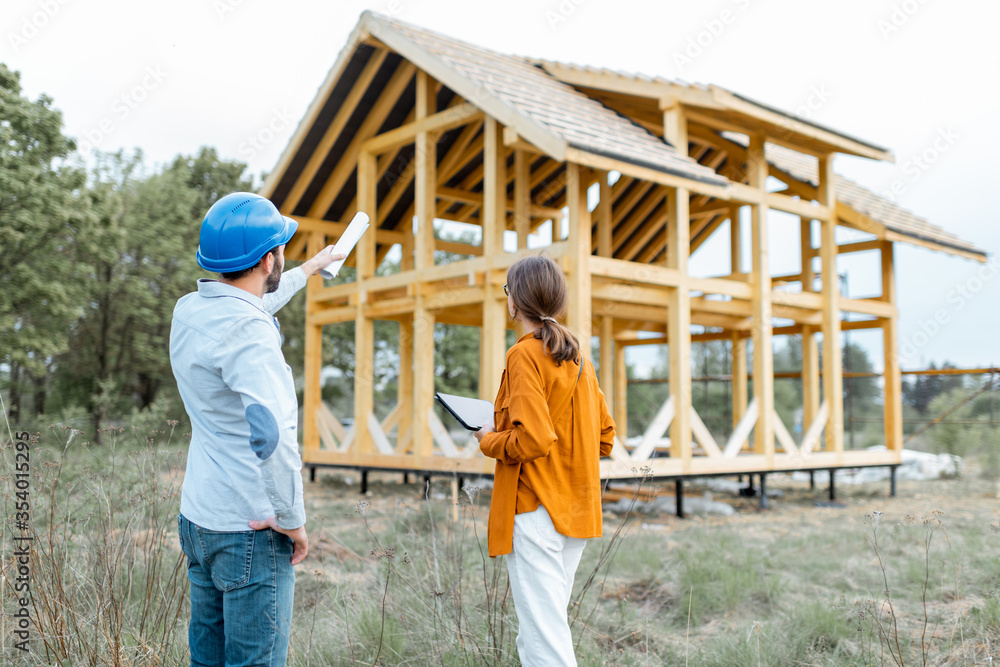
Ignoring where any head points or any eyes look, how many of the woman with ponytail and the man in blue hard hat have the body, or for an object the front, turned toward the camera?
0

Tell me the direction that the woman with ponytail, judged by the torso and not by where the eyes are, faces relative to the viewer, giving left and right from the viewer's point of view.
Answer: facing away from the viewer and to the left of the viewer

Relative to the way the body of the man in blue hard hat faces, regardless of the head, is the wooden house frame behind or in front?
in front

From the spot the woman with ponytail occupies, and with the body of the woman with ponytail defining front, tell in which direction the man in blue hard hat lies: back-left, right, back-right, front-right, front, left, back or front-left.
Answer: left

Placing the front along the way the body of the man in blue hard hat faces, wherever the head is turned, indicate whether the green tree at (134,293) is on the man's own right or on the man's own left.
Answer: on the man's own left

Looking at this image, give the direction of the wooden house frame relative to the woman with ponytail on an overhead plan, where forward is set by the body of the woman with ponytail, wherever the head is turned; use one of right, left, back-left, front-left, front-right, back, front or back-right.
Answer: front-right

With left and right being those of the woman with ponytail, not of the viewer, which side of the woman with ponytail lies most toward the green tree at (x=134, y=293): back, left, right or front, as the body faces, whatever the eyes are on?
front

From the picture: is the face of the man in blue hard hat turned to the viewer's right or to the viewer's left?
to the viewer's right

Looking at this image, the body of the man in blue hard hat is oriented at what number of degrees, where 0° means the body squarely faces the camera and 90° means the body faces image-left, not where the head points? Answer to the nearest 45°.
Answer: approximately 225°

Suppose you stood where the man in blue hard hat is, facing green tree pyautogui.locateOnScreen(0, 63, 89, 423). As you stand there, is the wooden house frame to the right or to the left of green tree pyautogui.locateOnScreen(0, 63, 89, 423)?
right
